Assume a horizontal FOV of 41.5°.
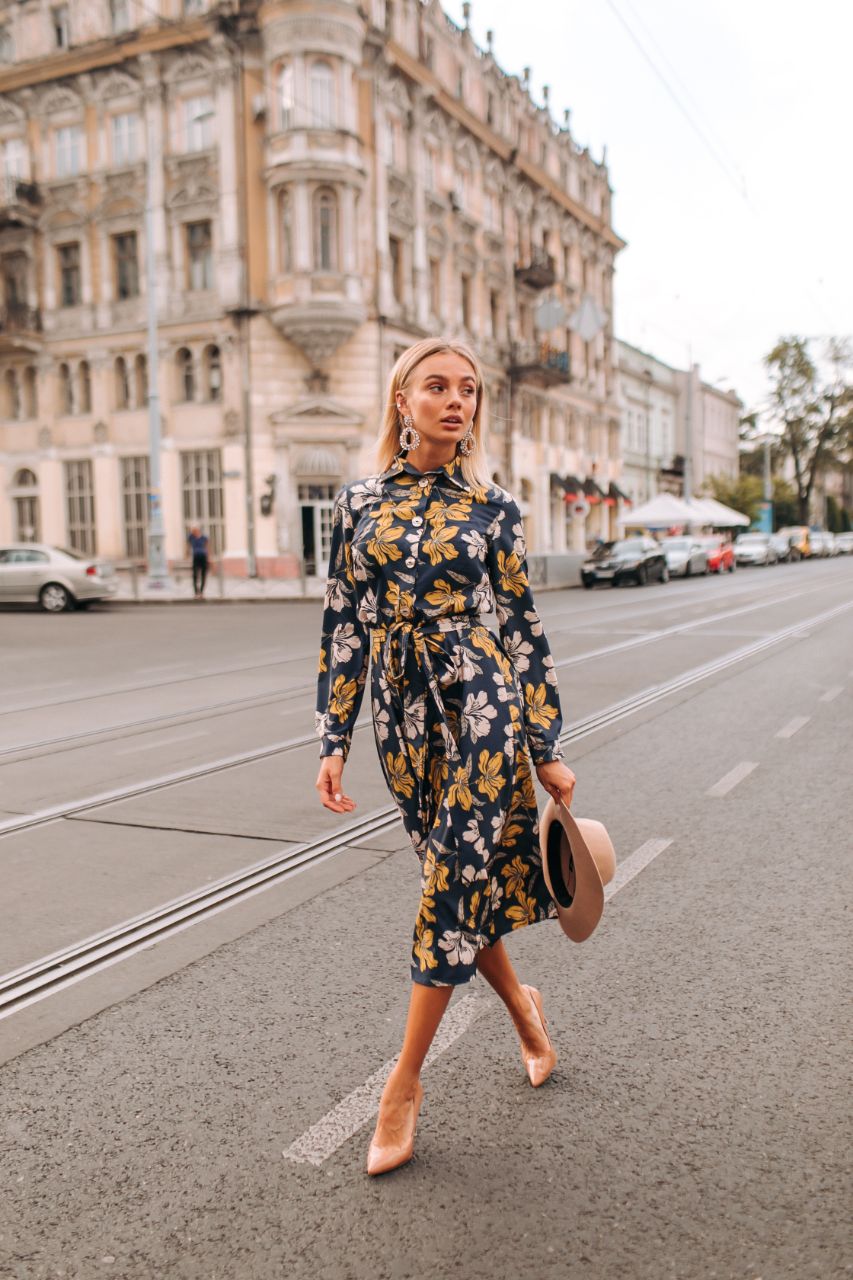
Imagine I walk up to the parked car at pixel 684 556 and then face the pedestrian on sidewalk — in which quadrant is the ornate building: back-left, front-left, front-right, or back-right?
front-right

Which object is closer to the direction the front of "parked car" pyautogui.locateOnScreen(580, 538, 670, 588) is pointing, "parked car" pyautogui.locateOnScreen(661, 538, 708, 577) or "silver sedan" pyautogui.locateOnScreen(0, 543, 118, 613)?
the silver sedan

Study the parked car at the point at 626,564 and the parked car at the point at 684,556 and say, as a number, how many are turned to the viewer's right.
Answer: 0

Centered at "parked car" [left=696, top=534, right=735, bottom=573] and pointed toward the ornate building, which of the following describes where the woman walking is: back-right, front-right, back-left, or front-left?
front-left

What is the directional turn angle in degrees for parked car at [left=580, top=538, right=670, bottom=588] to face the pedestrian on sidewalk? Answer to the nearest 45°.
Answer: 0° — it already faces them

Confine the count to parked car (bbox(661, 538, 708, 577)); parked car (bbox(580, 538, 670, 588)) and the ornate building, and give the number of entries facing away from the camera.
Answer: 0

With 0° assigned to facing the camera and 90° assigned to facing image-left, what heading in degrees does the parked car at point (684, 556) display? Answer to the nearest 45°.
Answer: approximately 45°

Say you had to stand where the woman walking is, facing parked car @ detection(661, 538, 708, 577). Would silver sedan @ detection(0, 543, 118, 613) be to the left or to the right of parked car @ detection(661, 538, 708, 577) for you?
left

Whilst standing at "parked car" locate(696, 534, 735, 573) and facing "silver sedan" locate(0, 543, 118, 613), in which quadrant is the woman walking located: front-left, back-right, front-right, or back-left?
front-left

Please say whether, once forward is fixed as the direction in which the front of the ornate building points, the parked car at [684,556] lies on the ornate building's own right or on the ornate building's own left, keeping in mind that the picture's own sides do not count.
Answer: on the ornate building's own left

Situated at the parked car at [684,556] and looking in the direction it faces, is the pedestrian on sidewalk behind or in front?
in front

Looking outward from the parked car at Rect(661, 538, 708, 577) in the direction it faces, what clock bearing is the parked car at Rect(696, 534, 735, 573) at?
the parked car at Rect(696, 534, 735, 573) is roughly at 5 o'clock from the parked car at Rect(661, 538, 708, 577).

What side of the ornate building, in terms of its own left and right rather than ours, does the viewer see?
front

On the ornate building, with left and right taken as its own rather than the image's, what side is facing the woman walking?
front

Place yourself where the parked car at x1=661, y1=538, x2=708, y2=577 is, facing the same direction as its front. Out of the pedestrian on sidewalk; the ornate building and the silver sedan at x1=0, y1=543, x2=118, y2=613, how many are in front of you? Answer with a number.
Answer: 3

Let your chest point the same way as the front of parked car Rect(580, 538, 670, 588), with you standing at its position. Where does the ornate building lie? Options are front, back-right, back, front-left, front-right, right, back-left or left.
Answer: front-right

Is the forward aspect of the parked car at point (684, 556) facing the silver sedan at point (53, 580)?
yes
